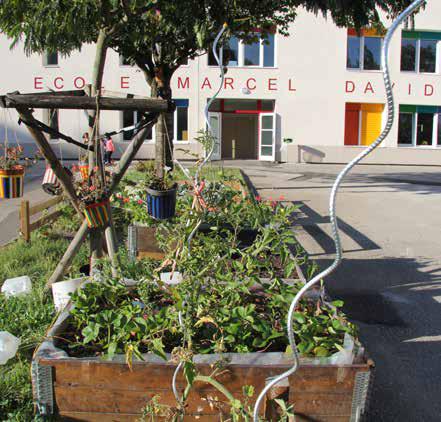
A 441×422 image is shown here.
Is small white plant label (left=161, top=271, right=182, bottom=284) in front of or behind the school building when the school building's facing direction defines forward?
in front

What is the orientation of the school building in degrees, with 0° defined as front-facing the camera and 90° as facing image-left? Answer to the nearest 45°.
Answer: approximately 0°

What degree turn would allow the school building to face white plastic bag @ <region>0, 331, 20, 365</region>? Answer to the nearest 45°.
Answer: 0° — it already faces it

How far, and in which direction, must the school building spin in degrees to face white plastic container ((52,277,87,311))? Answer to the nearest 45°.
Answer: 0° — it already faces it

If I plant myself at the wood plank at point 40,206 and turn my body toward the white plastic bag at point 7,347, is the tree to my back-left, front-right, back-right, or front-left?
back-left

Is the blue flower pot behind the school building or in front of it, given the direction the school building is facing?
in front
